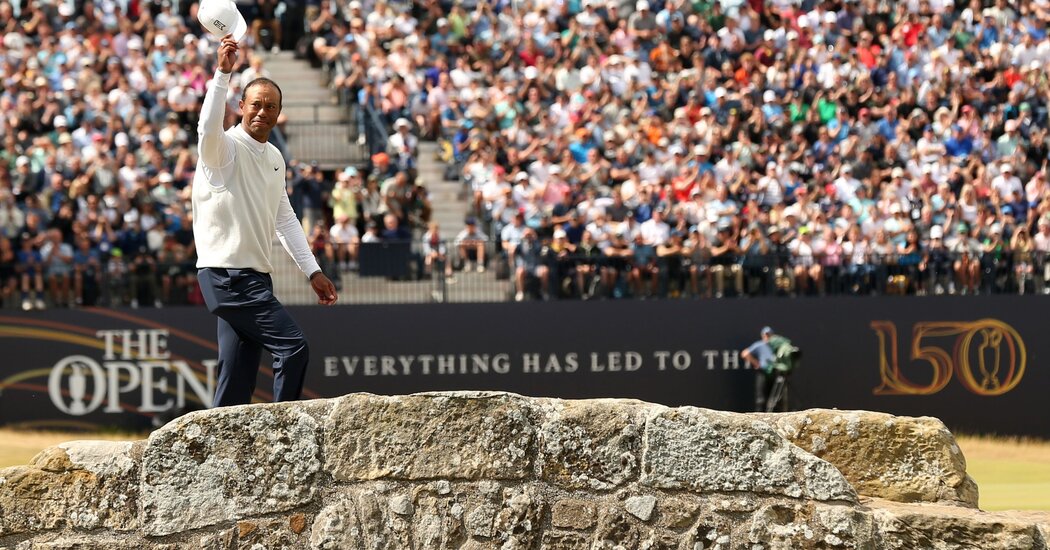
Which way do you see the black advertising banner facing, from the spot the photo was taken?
facing the viewer

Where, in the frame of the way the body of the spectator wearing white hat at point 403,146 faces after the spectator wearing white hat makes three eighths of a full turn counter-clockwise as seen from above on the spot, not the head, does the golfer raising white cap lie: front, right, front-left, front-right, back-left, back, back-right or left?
back-right

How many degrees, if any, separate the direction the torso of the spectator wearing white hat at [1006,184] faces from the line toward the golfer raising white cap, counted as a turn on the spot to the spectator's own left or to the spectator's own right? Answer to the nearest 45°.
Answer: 0° — they already face them

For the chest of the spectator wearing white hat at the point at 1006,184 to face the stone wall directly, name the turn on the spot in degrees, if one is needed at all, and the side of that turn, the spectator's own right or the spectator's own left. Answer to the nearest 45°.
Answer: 0° — they already face it

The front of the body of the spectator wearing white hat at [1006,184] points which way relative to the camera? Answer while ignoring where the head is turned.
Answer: toward the camera

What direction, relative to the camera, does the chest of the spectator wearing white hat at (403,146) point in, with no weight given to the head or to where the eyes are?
toward the camera

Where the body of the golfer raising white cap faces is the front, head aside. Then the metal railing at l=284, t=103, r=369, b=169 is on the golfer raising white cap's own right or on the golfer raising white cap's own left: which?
on the golfer raising white cap's own left

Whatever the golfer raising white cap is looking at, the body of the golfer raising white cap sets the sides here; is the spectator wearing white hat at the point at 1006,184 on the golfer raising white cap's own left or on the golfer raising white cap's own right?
on the golfer raising white cap's own left

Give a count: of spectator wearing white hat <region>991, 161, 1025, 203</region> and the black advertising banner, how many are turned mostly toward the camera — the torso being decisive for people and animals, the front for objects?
2

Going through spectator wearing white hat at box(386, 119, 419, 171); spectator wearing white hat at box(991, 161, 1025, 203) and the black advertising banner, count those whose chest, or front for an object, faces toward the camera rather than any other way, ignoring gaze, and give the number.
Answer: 3

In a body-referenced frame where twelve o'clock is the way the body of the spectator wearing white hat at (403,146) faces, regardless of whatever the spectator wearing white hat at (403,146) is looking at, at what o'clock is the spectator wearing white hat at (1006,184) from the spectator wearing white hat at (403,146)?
the spectator wearing white hat at (1006,184) is roughly at 9 o'clock from the spectator wearing white hat at (403,146).
